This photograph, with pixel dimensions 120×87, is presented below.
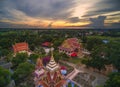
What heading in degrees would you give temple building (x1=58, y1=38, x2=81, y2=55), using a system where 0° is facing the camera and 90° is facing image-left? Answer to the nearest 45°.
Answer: approximately 45°

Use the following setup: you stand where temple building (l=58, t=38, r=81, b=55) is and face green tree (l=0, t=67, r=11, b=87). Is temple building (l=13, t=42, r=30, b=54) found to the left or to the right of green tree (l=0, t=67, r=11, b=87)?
right

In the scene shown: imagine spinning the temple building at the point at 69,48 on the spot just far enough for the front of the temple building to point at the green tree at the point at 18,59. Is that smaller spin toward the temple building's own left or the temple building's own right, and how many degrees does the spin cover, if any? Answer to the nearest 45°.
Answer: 0° — it already faces it
